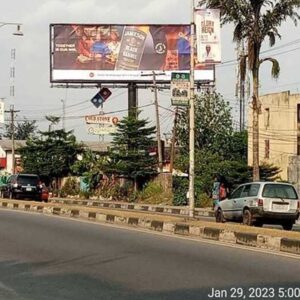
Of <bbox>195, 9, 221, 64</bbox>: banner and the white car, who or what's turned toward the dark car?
the white car

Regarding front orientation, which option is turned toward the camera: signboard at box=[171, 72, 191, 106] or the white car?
the signboard

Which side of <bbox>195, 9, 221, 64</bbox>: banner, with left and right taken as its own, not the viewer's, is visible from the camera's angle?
front

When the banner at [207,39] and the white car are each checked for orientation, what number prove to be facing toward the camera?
1

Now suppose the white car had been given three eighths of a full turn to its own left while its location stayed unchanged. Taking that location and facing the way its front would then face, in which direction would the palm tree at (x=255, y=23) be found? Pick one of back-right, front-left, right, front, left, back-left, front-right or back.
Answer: back

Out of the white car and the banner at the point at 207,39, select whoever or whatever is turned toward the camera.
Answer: the banner

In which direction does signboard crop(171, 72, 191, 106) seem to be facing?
toward the camera

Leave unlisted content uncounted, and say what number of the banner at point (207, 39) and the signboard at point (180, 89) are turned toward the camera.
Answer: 2

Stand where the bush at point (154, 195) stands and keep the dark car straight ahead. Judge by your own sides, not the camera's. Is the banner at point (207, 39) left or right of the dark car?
left

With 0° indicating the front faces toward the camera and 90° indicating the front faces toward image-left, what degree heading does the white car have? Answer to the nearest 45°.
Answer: approximately 135°

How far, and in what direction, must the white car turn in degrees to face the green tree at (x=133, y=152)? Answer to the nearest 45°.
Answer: approximately 45° to its right
